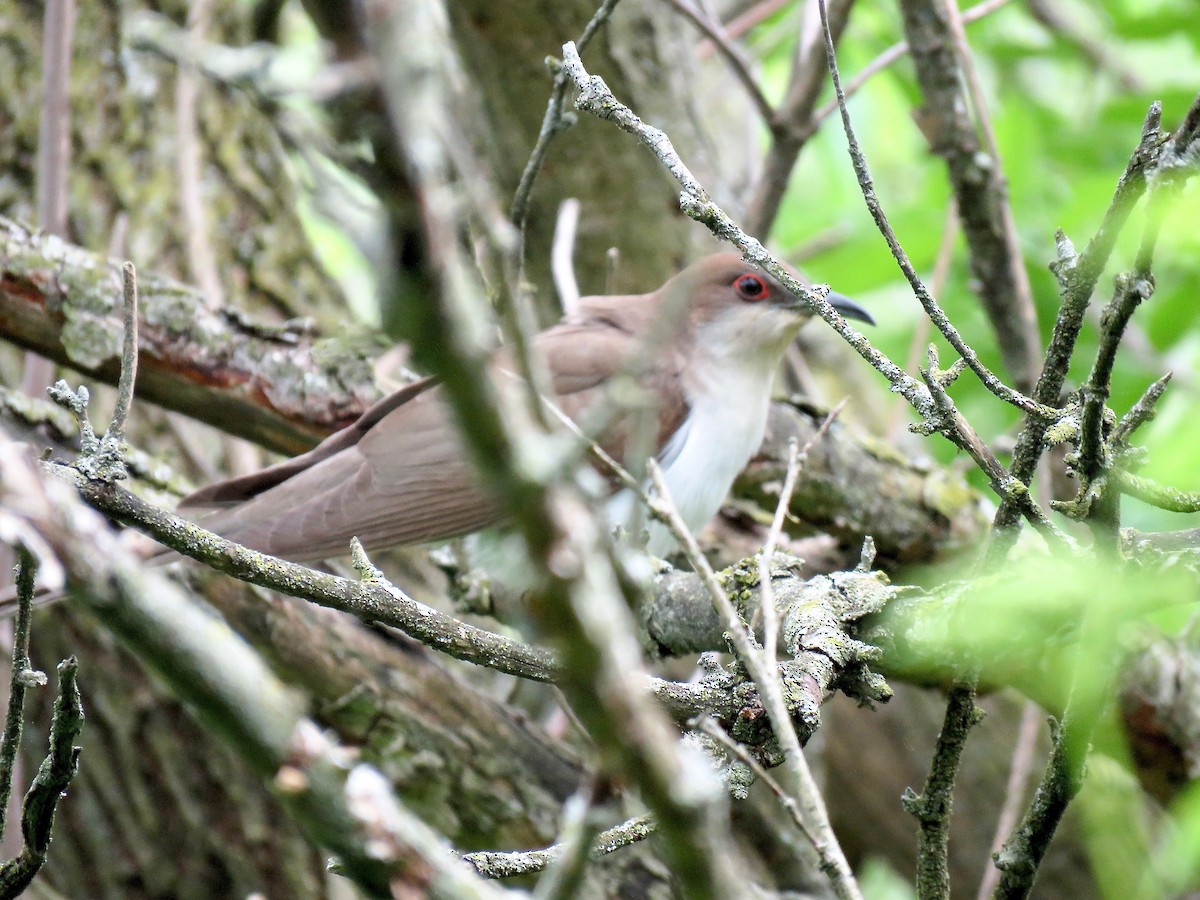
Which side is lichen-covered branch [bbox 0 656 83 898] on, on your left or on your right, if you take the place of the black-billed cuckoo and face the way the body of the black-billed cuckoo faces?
on your right

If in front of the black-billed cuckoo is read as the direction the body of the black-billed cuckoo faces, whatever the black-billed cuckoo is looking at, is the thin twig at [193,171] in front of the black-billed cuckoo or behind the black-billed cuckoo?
behind

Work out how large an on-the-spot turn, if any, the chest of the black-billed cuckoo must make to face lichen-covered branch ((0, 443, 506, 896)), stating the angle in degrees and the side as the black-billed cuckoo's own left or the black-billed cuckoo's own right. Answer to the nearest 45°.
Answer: approximately 90° to the black-billed cuckoo's own right

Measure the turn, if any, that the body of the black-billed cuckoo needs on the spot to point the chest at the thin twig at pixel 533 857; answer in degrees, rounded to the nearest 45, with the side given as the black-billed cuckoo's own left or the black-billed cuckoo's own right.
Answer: approximately 90° to the black-billed cuckoo's own right

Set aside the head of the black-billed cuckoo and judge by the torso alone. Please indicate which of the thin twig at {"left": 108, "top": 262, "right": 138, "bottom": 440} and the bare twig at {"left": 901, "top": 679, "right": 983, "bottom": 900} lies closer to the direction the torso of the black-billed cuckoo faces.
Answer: the bare twig

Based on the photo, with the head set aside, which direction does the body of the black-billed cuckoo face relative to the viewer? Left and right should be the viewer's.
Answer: facing to the right of the viewer
